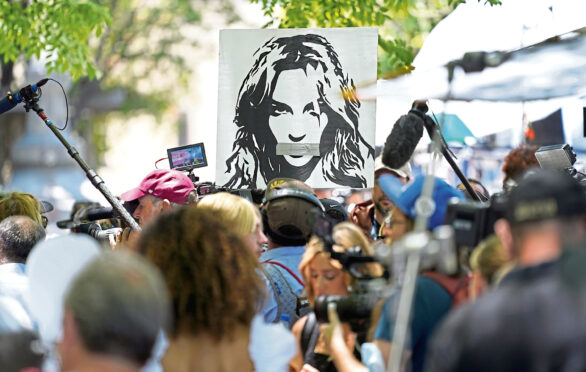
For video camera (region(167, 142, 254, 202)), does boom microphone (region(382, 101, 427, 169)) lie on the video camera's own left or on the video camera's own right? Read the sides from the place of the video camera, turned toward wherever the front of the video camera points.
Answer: on the video camera's own right

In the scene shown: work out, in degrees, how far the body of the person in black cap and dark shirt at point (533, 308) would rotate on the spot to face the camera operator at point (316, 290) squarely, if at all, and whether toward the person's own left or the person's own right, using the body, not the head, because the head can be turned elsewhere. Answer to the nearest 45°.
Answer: approximately 45° to the person's own left

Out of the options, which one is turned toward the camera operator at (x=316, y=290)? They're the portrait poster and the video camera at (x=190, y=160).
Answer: the portrait poster

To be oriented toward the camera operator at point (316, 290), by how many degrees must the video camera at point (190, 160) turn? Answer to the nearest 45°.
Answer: approximately 135° to its right

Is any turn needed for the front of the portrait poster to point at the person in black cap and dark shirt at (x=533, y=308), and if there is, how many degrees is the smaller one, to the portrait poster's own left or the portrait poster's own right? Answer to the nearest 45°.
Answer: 0° — it already faces them

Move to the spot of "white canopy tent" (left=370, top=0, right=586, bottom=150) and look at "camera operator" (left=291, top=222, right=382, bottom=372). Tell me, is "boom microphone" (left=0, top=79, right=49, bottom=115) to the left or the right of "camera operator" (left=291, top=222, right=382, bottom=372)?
right

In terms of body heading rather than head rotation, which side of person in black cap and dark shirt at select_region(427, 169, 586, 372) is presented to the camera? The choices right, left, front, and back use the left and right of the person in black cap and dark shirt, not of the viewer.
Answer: back

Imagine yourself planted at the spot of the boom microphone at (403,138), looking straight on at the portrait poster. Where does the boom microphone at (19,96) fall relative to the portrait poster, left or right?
left
